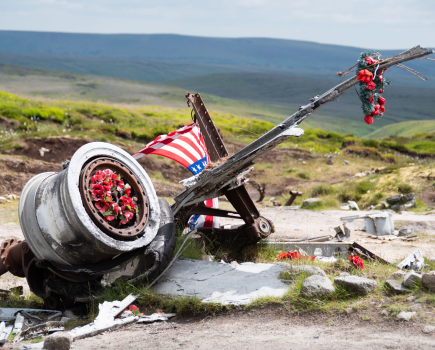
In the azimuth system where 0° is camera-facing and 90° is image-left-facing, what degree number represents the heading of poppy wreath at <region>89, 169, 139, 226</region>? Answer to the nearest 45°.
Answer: approximately 315°

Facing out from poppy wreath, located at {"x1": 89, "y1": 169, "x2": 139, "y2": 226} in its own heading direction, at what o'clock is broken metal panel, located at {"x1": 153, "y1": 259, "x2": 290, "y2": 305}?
The broken metal panel is roughly at 11 o'clock from the poppy wreath.

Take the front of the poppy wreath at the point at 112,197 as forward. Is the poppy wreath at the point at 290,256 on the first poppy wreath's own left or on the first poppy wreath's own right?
on the first poppy wreath's own left

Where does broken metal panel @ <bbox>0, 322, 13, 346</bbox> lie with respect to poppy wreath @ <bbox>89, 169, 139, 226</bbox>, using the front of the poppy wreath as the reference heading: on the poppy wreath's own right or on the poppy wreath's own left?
on the poppy wreath's own right

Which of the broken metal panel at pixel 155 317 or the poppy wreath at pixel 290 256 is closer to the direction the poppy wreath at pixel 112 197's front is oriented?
the broken metal panel

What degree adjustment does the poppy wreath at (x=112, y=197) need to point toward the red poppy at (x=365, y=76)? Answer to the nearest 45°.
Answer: approximately 45° to its left
